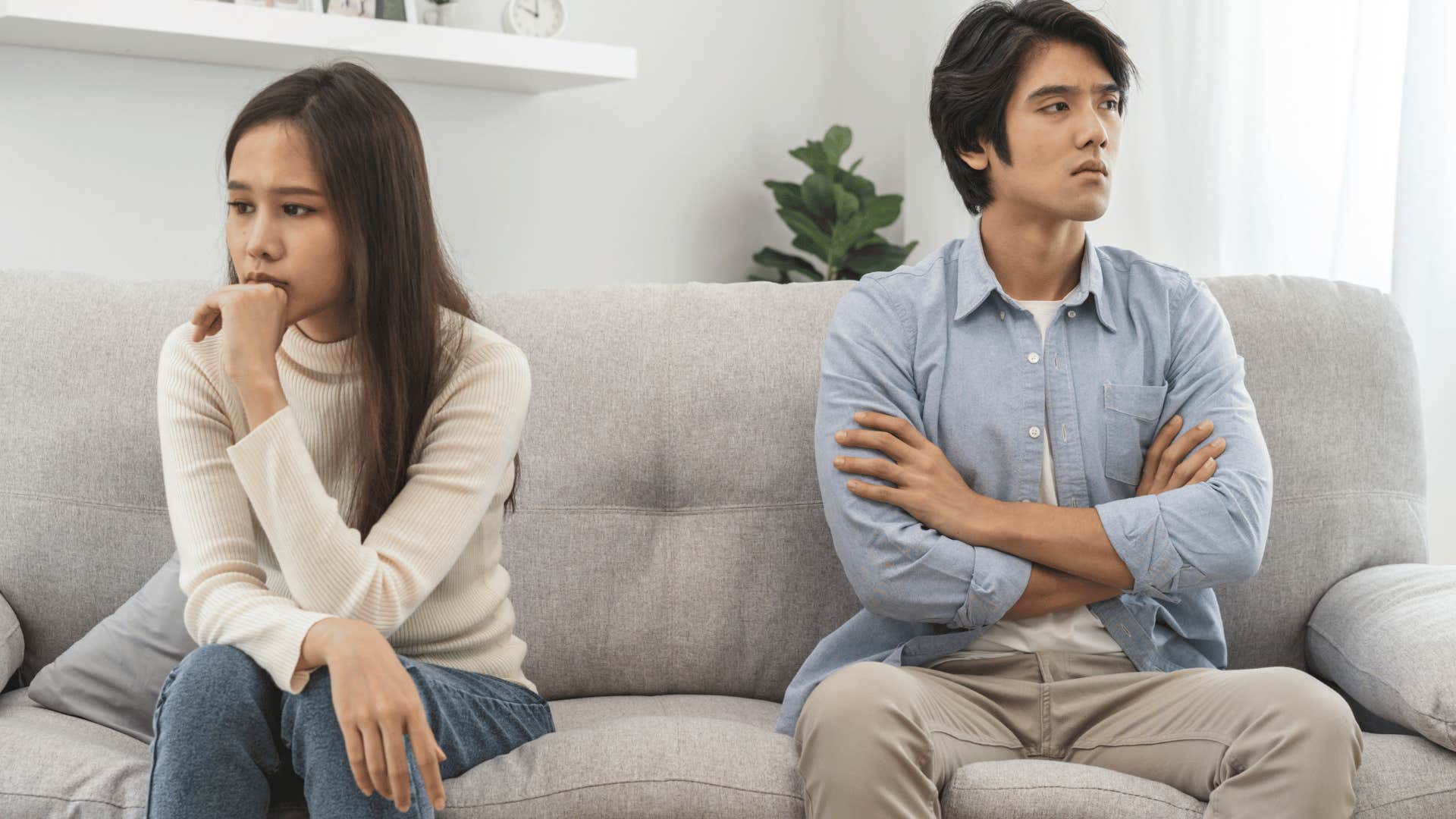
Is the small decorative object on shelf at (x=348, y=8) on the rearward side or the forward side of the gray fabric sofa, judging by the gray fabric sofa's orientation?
on the rearward side

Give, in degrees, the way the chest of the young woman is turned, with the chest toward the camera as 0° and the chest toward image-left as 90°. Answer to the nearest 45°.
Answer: approximately 45°

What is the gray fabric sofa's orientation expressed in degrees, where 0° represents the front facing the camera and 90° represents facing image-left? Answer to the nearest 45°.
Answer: approximately 0°

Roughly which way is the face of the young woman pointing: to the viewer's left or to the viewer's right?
to the viewer's left

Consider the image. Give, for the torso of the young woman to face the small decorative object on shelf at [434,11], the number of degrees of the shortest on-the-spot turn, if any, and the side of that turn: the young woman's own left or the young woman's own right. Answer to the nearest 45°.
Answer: approximately 135° to the young woman's own right

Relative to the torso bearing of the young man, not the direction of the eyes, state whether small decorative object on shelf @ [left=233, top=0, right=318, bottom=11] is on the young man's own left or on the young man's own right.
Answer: on the young man's own right

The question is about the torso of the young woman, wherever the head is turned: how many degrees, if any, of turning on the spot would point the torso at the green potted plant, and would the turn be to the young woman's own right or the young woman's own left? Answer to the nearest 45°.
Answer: approximately 180°

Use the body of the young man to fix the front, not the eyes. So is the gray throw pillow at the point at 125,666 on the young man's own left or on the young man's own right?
on the young man's own right
